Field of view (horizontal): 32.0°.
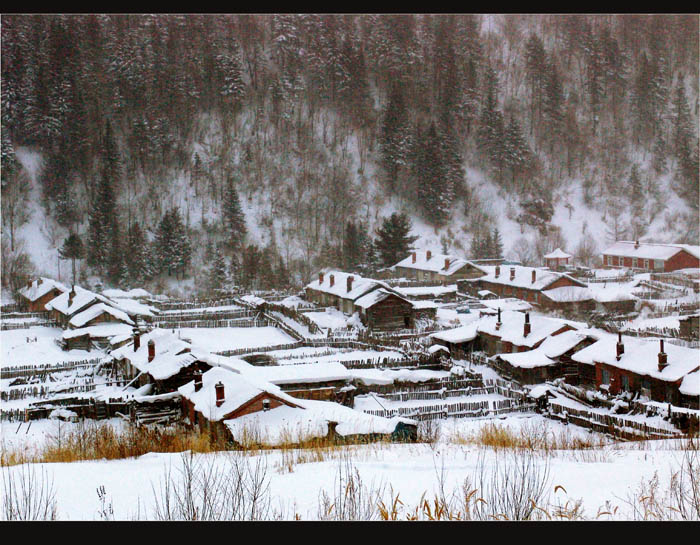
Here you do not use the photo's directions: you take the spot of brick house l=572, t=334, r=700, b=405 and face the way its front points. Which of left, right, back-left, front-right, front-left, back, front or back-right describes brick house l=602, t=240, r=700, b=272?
back-right

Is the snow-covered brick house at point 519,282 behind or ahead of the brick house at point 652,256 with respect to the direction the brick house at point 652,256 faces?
ahead

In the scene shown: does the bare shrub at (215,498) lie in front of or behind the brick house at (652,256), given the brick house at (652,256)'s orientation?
in front

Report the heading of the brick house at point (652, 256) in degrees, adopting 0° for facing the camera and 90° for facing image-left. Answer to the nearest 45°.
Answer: approximately 45°

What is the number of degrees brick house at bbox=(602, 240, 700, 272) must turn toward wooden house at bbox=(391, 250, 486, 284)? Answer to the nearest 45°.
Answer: approximately 45° to its right

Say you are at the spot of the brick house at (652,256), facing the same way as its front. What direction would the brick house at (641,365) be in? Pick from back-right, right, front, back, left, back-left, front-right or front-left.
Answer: front-left
